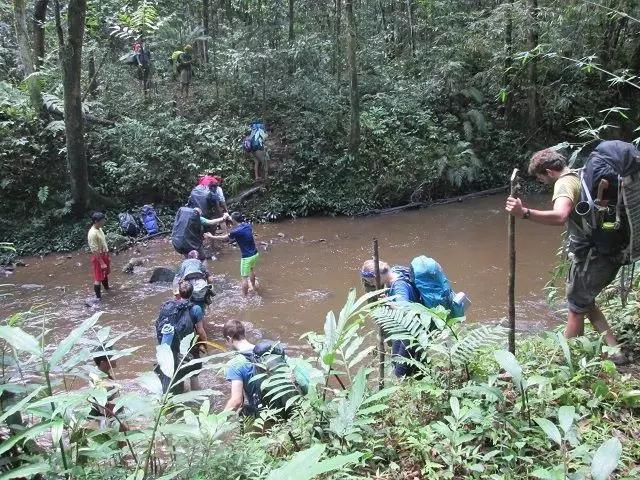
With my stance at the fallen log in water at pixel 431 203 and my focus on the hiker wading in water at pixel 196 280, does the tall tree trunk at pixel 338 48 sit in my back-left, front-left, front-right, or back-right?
back-right

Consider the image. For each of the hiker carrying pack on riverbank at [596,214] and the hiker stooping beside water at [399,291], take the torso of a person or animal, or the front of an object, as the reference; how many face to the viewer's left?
2

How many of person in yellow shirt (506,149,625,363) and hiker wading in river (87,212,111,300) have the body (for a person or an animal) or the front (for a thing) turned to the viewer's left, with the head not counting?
1

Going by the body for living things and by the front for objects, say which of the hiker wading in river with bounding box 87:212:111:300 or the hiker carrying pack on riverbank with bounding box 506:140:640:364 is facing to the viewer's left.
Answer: the hiker carrying pack on riverbank

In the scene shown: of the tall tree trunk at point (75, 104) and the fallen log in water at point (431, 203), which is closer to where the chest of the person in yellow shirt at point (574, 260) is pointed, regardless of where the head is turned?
the tall tree trunk

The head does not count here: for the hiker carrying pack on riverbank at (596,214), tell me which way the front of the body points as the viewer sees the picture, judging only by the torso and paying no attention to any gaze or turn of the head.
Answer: to the viewer's left
